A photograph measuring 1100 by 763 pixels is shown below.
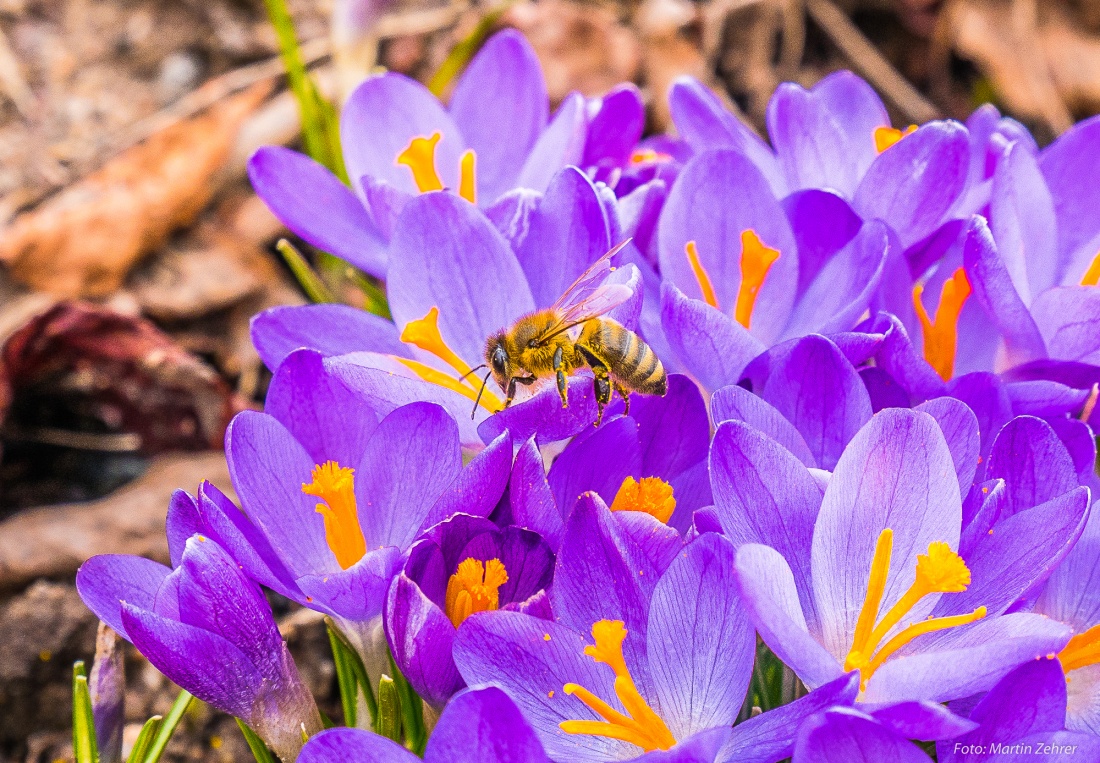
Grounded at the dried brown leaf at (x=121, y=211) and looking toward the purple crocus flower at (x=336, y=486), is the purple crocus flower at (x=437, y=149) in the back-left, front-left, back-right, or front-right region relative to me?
front-left

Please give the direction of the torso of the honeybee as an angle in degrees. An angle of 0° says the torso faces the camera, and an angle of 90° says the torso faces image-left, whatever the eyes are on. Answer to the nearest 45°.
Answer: approximately 90°
